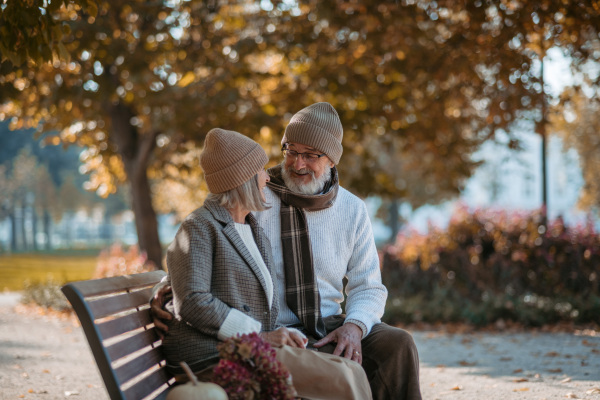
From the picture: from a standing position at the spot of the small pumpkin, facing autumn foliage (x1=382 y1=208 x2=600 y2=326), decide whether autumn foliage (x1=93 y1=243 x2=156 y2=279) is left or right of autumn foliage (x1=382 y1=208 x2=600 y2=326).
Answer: left

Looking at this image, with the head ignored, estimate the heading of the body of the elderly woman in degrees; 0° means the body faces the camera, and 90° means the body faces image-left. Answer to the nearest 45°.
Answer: approximately 315°

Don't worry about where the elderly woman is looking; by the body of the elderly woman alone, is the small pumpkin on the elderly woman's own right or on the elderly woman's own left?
on the elderly woman's own right

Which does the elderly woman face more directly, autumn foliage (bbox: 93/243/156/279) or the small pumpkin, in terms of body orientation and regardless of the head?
the small pumpkin

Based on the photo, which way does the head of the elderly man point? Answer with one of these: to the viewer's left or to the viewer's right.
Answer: to the viewer's left

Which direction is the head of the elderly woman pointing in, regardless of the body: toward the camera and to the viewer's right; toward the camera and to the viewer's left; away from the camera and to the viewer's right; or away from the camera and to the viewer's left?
away from the camera and to the viewer's right

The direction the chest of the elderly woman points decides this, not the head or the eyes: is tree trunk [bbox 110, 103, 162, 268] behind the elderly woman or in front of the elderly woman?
behind

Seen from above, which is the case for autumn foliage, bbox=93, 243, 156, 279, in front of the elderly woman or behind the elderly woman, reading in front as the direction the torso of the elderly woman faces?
behind

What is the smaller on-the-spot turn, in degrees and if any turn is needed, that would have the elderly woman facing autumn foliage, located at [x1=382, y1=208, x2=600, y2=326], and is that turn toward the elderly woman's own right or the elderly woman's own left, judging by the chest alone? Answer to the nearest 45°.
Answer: approximately 90° to the elderly woman's own left
